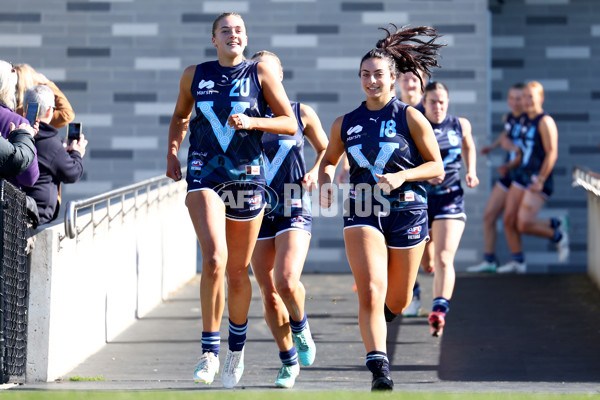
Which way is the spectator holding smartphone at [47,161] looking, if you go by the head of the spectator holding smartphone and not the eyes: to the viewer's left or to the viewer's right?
to the viewer's right

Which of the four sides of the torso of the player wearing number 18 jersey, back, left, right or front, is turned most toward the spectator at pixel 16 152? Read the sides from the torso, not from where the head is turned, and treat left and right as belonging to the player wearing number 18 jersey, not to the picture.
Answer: right

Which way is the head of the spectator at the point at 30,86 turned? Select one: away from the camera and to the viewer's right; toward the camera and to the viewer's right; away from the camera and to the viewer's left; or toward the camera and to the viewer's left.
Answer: away from the camera and to the viewer's right

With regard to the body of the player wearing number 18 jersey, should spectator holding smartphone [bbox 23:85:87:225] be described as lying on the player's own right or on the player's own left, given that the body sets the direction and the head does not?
on the player's own right

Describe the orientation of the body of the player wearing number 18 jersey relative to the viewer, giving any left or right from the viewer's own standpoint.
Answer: facing the viewer

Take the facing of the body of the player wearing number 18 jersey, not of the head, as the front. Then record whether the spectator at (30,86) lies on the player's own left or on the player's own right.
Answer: on the player's own right

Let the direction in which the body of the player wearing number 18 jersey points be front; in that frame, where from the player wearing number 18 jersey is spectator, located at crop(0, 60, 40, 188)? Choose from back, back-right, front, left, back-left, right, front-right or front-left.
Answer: right
